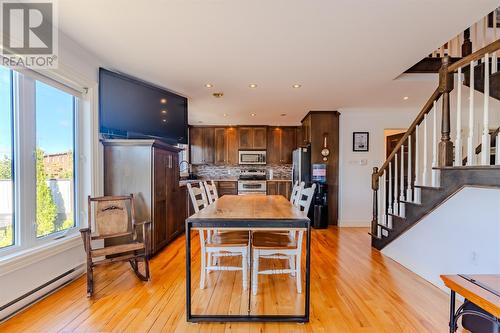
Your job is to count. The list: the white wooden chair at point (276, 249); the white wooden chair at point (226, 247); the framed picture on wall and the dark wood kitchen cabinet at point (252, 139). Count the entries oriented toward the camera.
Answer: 2

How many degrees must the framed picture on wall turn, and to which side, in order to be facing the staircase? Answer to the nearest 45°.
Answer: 0° — it already faces it

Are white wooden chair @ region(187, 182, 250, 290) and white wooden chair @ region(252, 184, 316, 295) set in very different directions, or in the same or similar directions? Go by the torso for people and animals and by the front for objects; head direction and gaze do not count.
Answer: very different directions

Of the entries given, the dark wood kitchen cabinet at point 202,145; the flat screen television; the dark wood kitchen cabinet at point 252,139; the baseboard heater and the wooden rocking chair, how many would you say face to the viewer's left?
0

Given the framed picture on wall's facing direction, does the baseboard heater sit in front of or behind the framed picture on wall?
in front

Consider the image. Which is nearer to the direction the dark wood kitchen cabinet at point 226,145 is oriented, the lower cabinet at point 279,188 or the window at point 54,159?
the window

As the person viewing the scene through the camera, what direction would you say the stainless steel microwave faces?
facing the viewer

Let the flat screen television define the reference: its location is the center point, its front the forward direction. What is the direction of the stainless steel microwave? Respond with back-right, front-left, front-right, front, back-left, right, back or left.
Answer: left

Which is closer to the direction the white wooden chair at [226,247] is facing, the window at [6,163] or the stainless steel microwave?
the stainless steel microwave

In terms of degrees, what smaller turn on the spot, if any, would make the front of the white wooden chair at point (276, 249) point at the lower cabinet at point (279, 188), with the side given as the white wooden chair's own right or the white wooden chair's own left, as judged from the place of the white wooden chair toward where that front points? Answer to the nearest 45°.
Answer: approximately 90° to the white wooden chair's own right

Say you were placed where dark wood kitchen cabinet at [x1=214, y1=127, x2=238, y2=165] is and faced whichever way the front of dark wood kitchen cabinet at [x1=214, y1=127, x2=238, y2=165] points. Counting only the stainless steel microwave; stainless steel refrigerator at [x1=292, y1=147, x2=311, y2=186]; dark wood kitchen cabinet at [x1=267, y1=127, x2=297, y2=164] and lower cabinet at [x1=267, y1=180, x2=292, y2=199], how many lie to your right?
0

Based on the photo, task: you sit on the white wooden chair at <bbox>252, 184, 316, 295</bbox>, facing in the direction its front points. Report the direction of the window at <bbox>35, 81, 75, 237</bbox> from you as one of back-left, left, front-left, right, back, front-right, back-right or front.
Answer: front

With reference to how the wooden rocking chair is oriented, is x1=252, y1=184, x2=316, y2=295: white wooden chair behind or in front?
in front

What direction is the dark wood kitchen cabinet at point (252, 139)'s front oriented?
toward the camera

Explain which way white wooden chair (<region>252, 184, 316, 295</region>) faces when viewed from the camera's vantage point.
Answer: facing to the left of the viewer

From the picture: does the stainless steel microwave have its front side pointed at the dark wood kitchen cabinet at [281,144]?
no
